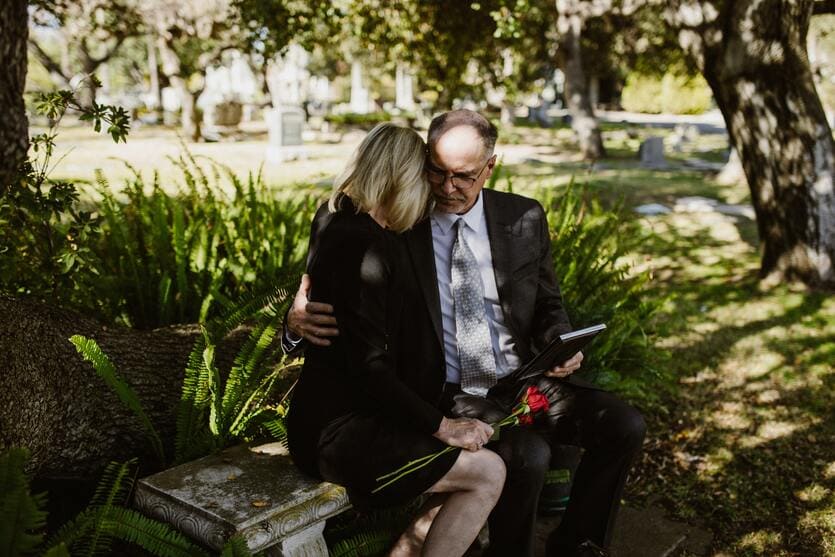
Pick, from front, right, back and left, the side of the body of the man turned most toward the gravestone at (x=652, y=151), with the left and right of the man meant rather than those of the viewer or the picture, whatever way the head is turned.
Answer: back

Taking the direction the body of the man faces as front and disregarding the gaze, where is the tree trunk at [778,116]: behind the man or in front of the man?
behind

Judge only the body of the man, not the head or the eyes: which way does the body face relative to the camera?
toward the camera

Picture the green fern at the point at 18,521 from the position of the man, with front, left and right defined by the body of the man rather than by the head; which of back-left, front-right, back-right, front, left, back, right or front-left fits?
front-right

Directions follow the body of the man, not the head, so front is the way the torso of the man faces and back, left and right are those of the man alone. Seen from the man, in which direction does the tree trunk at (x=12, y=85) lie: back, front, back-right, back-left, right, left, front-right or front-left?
right

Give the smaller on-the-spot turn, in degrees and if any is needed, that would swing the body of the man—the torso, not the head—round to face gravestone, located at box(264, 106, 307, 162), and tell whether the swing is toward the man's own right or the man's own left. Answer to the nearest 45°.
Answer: approximately 180°

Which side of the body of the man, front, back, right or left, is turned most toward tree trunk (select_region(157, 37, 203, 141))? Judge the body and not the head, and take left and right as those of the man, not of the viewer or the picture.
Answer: back

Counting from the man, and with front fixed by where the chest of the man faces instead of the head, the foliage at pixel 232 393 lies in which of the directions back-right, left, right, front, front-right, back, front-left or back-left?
right

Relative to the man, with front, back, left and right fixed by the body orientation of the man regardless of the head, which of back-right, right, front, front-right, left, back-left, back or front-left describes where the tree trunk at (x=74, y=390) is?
right

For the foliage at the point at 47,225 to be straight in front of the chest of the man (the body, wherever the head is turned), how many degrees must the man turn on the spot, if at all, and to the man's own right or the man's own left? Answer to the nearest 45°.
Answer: approximately 90° to the man's own right

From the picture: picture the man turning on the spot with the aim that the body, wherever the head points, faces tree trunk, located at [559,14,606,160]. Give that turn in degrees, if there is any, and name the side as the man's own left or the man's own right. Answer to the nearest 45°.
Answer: approximately 180°
